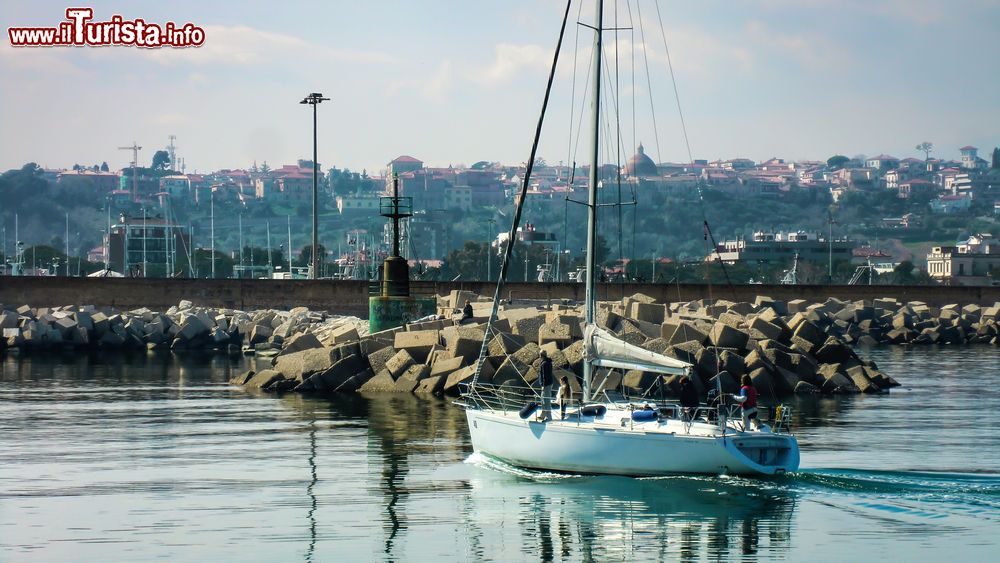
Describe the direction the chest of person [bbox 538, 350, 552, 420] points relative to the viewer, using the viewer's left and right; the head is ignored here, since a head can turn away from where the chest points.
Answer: facing away from the viewer and to the left of the viewer

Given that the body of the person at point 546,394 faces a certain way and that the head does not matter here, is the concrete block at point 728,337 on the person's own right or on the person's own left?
on the person's own right

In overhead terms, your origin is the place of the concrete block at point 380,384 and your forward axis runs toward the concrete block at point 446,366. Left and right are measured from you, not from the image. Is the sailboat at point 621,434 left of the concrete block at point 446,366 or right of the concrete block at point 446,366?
right

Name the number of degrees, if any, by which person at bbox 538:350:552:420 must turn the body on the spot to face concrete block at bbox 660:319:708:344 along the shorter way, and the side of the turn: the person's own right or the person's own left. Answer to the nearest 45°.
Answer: approximately 45° to the person's own right

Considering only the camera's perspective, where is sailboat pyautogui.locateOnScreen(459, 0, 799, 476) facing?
facing away from the viewer and to the left of the viewer
